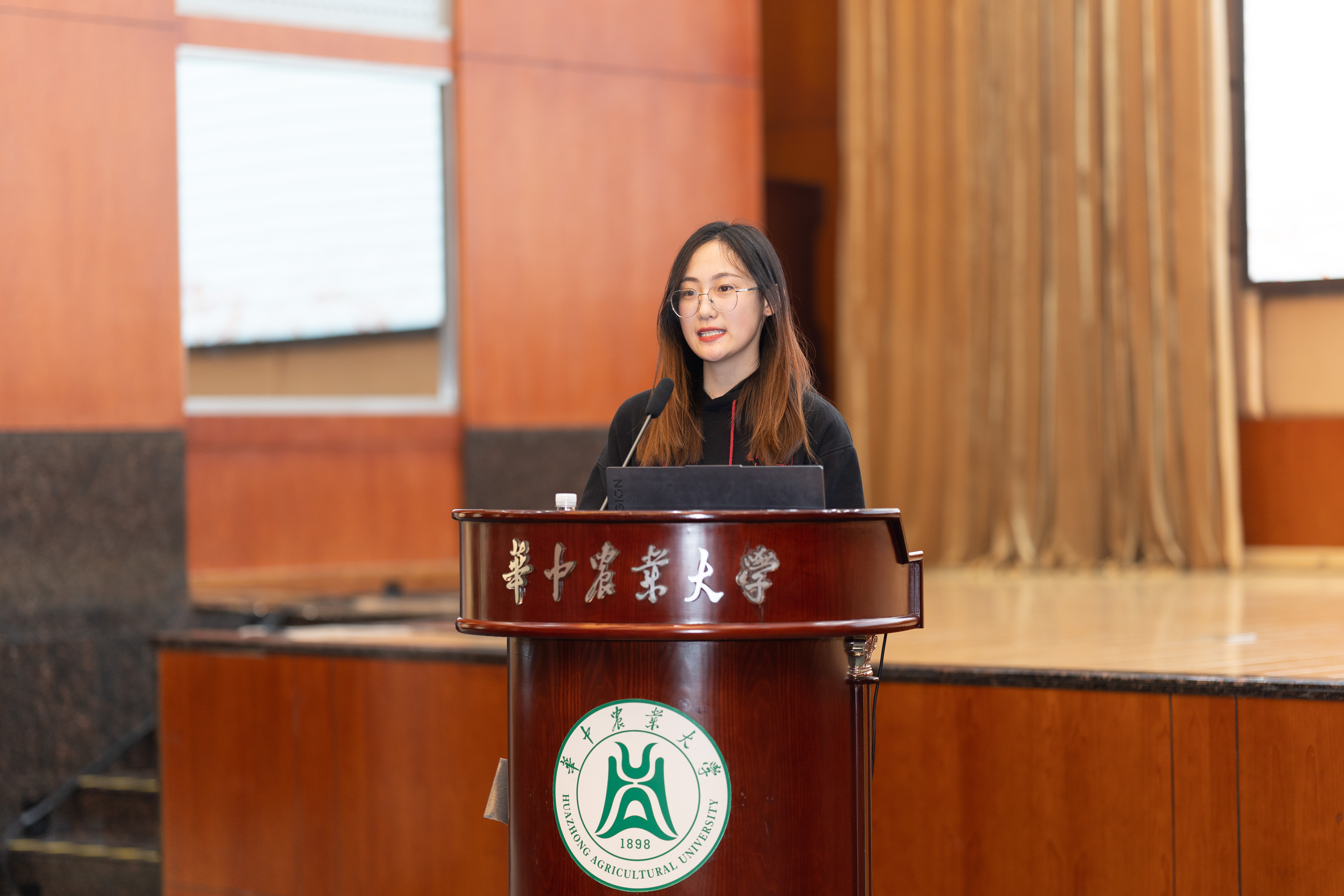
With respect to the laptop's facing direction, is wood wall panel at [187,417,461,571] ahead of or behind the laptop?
ahead

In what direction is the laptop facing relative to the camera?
away from the camera

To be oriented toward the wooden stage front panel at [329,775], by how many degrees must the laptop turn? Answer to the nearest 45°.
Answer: approximately 45° to its left

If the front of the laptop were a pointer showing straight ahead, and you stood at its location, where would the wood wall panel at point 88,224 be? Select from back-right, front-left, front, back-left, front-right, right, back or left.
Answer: front-left

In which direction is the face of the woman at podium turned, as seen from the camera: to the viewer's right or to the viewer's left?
to the viewer's left

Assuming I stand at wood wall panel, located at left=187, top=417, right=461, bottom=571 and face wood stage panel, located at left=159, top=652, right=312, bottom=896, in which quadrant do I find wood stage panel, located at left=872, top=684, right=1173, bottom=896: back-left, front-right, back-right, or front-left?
front-left

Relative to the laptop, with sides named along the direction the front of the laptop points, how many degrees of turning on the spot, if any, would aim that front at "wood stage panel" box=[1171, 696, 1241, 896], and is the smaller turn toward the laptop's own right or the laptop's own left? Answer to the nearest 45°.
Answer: approximately 45° to the laptop's own right
